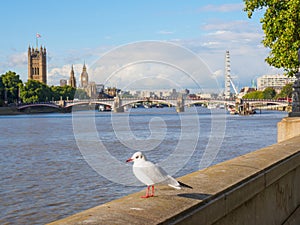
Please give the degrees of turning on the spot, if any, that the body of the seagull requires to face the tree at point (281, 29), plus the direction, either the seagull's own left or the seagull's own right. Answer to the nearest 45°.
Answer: approximately 90° to the seagull's own right

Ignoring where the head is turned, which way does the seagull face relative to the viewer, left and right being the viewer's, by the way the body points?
facing to the left of the viewer
